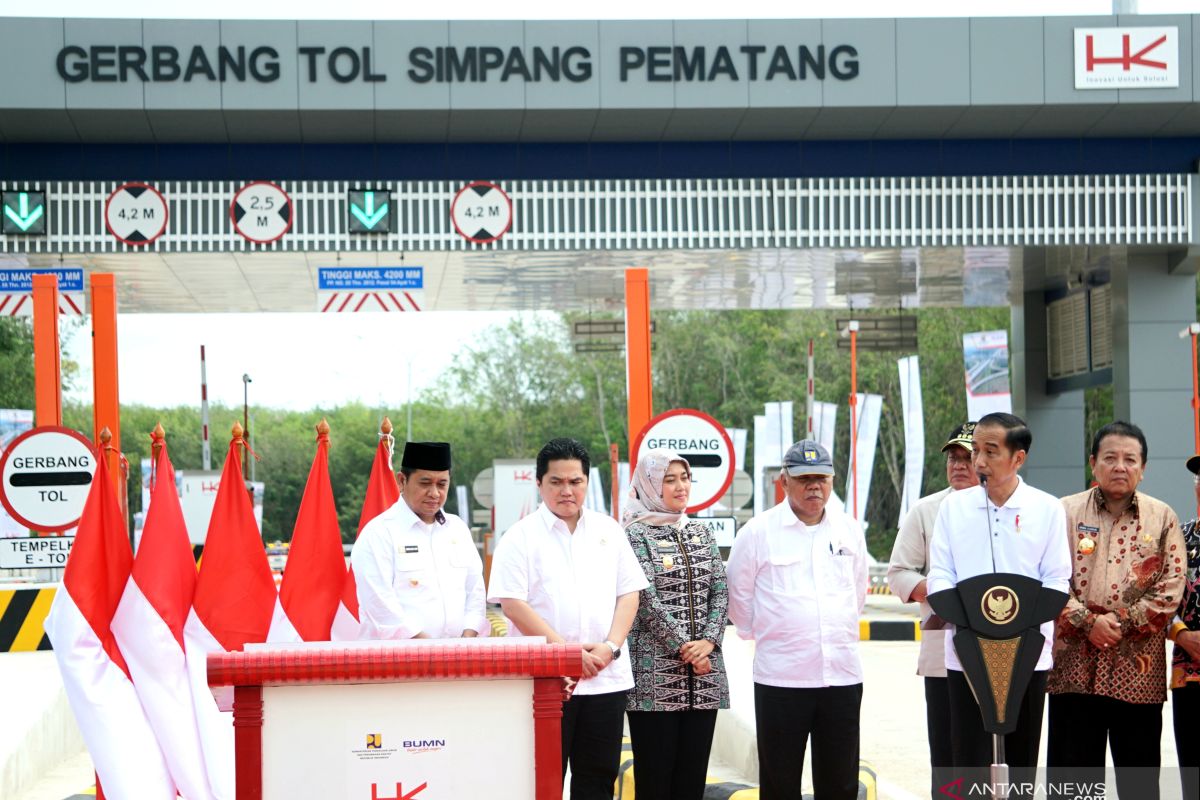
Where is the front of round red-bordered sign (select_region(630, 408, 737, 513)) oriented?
toward the camera

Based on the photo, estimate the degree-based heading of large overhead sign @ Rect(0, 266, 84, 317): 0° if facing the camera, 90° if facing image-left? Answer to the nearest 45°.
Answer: approximately 0°

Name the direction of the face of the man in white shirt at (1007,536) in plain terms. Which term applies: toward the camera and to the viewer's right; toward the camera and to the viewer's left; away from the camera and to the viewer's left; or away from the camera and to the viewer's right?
toward the camera and to the viewer's left

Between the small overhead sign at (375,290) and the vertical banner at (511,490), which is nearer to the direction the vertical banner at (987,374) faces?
the small overhead sign

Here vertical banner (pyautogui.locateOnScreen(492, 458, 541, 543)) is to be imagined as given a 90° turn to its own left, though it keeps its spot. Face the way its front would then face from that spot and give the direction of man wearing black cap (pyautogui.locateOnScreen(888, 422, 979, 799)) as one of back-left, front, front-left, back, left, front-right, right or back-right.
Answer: right

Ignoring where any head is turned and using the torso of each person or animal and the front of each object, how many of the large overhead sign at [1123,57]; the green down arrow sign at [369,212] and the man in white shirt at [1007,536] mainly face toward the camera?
3

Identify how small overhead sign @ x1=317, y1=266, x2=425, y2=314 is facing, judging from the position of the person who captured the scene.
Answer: facing the viewer

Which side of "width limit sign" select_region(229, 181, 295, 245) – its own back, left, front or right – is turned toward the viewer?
front

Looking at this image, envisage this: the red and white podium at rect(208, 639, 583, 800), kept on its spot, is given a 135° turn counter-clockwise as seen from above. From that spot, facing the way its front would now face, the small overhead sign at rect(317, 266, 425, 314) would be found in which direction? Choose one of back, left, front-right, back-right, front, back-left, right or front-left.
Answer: front-left

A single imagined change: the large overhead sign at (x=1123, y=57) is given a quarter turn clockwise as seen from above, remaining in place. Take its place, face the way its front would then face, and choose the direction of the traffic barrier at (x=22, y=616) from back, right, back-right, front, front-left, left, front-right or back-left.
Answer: front

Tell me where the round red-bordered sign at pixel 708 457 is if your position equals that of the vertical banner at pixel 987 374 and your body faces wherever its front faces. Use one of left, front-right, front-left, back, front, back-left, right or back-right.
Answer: front

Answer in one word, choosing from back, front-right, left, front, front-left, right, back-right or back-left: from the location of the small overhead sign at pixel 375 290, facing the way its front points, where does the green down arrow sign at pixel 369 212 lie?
front
